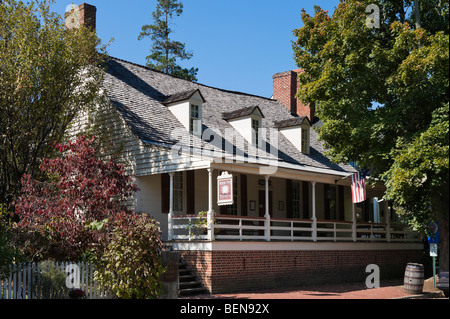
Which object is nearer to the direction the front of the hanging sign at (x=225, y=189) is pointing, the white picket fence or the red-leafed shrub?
the white picket fence

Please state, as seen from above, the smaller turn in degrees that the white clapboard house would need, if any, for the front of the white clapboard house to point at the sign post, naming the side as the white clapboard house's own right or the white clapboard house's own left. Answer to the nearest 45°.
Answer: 0° — it already faces it

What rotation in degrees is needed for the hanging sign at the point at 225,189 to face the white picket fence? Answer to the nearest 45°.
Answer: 0° — it already faces it

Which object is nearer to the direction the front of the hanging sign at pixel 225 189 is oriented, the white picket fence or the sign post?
the white picket fence

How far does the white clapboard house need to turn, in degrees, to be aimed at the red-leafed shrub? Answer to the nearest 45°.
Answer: approximately 90° to its right

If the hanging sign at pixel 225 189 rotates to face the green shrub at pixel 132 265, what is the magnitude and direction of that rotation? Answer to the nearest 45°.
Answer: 0° — it already faces it

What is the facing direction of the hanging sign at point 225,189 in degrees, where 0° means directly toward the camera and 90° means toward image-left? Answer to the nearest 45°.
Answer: approximately 45°

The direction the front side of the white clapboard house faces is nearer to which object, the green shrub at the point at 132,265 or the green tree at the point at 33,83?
the green shrub

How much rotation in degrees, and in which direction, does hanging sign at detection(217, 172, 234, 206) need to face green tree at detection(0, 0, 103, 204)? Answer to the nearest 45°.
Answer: approximately 45° to its right

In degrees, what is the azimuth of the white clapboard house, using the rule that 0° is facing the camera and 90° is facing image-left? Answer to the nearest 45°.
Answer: approximately 315°
